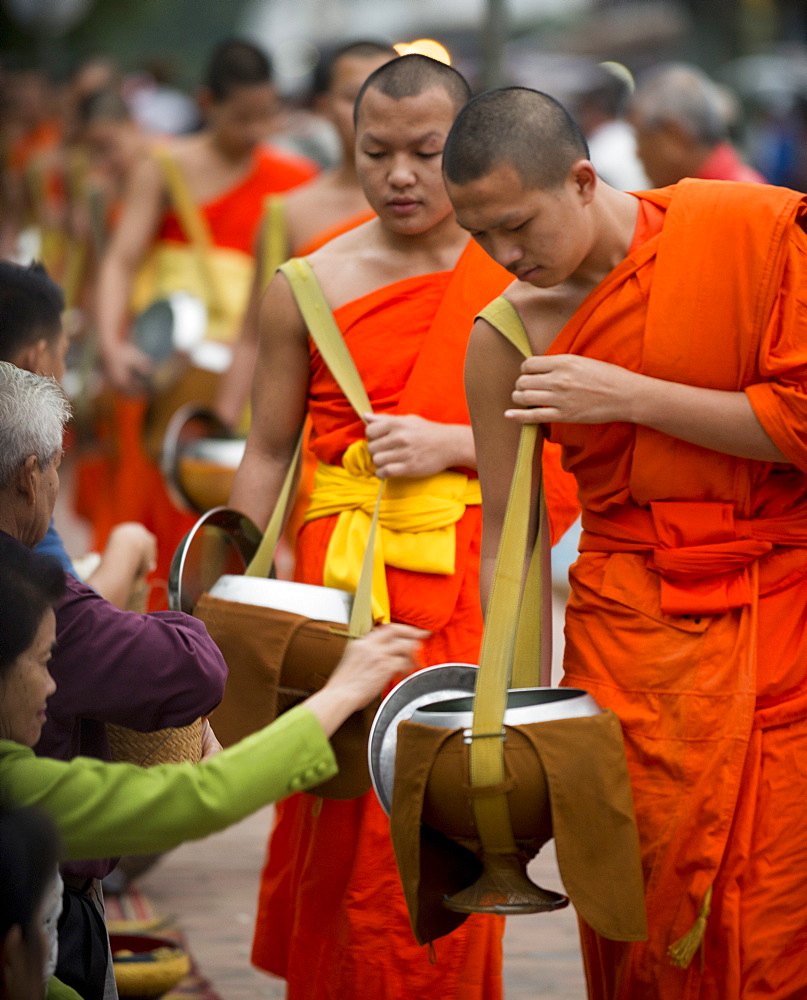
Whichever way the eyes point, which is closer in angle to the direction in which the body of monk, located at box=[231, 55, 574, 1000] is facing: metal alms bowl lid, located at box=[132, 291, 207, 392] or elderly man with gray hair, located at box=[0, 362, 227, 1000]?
the elderly man with gray hair

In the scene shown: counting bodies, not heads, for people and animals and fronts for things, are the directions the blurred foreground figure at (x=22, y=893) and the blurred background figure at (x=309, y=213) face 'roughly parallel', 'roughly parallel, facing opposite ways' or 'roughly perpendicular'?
roughly perpendicular

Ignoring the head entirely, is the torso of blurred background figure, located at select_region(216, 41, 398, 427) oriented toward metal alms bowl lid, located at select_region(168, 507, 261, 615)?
yes

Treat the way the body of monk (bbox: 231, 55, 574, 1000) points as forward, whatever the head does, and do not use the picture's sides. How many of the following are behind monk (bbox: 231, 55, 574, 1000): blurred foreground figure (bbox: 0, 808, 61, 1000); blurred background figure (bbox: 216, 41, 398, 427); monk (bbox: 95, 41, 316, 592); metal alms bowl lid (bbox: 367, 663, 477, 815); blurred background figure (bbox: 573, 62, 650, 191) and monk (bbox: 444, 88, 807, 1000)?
3

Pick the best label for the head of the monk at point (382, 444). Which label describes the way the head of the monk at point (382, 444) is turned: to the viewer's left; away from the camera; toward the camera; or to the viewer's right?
toward the camera

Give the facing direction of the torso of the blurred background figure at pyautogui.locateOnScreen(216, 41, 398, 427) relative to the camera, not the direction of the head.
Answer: toward the camera

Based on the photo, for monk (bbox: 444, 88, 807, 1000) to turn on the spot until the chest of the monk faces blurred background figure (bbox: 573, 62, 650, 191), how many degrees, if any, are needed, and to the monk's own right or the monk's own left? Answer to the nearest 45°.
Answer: approximately 135° to the monk's own right

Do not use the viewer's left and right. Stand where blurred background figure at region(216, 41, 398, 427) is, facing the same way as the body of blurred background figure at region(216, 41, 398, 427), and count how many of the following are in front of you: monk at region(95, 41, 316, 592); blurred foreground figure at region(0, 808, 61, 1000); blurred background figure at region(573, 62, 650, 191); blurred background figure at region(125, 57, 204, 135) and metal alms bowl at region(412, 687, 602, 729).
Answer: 2

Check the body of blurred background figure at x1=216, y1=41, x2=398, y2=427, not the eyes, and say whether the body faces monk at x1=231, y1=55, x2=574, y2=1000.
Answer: yes

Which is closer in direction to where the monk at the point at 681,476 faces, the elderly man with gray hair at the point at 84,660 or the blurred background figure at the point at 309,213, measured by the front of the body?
the elderly man with gray hair

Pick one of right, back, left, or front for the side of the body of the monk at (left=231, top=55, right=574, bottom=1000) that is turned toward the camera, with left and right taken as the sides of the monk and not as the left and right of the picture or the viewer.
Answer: front

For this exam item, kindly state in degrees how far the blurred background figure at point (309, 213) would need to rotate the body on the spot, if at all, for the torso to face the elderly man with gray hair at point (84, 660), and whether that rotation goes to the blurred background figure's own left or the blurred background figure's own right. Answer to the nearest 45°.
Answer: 0° — they already face them

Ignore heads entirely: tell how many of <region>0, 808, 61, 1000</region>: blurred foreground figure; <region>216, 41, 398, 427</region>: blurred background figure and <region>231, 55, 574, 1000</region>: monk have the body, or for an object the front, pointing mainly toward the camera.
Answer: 2

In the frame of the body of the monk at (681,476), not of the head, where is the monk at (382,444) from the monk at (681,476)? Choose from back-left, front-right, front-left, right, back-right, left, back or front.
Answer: right

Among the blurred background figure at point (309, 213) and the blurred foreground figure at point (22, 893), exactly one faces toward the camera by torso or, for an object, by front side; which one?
the blurred background figure at point (309, 213)
